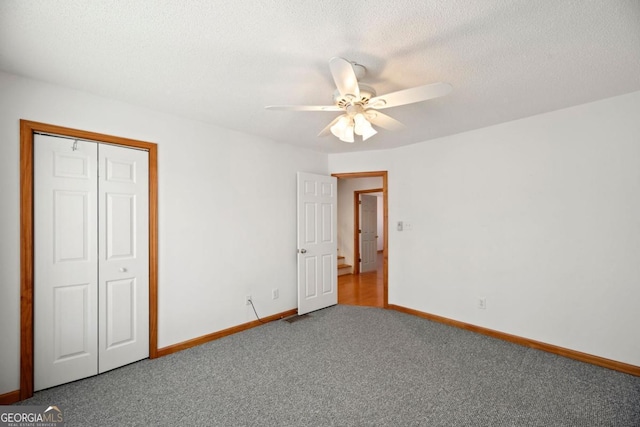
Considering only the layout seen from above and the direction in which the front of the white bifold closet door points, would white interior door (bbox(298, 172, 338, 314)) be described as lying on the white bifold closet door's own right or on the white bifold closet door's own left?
on the white bifold closet door's own left

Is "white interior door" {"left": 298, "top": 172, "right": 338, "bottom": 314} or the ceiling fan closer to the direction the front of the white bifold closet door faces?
the ceiling fan

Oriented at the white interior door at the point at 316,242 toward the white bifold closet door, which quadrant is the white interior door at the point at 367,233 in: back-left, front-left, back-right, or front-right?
back-right

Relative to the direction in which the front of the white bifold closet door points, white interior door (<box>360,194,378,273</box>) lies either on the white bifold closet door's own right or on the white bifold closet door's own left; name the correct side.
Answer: on the white bifold closet door's own left

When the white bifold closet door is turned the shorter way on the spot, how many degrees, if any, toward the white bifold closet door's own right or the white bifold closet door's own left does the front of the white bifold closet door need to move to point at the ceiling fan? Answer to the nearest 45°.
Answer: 0° — it already faces it

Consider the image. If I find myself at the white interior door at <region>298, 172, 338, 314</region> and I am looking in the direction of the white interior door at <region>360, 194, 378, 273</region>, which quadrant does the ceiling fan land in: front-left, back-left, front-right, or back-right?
back-right

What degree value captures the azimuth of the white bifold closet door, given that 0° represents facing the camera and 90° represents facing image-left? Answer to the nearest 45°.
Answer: approximately 315°

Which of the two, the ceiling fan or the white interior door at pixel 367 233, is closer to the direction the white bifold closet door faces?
the ceiling fan
